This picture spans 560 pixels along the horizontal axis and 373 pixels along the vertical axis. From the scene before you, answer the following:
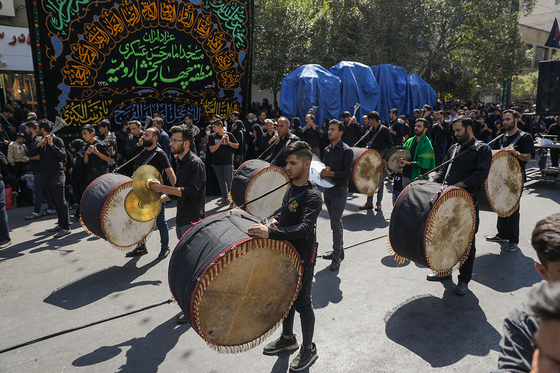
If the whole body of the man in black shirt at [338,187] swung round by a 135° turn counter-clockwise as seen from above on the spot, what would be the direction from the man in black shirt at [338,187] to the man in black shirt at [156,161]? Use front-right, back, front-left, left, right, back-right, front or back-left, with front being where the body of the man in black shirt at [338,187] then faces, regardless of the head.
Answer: back

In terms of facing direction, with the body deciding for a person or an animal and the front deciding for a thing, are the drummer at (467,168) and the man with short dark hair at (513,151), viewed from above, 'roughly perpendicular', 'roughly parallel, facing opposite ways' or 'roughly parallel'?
roughly parallel

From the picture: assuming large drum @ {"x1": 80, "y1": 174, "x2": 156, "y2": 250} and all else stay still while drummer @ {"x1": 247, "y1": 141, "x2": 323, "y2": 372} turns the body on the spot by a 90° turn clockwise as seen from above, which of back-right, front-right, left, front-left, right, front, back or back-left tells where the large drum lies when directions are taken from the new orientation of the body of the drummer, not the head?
front

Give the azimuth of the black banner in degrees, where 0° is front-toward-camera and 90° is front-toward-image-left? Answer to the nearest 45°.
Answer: approximately 0°

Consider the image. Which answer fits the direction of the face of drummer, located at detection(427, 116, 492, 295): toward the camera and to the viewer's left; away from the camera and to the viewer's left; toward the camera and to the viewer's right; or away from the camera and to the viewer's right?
toward the camera and to the viewer's left

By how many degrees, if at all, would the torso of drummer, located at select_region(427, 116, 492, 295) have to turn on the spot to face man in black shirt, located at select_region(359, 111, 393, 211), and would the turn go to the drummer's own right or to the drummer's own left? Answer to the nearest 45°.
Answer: approximately 90° to the drummer's own right

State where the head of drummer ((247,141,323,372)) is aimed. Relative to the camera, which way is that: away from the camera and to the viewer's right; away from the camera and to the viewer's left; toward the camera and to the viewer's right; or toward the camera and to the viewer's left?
toward the camera and to the viewer's left

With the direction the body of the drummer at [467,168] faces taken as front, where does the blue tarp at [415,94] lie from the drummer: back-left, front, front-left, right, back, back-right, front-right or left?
back-right

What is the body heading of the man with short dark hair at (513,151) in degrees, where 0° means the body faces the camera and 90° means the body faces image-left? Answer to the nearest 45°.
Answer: approximately 45°

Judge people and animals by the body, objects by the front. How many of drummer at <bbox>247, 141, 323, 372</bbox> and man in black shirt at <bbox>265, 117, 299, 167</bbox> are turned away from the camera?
0

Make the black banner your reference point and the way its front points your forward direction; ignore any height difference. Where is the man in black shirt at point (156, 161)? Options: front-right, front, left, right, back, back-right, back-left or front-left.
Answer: front

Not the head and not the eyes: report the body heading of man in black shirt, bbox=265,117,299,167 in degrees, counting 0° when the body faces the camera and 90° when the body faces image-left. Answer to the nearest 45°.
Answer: approximately 45°

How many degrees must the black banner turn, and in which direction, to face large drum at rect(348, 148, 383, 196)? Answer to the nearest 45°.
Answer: approximately 45° to its left

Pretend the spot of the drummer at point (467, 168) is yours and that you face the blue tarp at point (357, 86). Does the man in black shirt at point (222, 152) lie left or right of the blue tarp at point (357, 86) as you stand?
left

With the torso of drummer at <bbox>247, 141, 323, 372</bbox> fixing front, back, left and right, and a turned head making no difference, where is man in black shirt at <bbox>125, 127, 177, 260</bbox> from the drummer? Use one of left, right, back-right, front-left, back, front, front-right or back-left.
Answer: right
